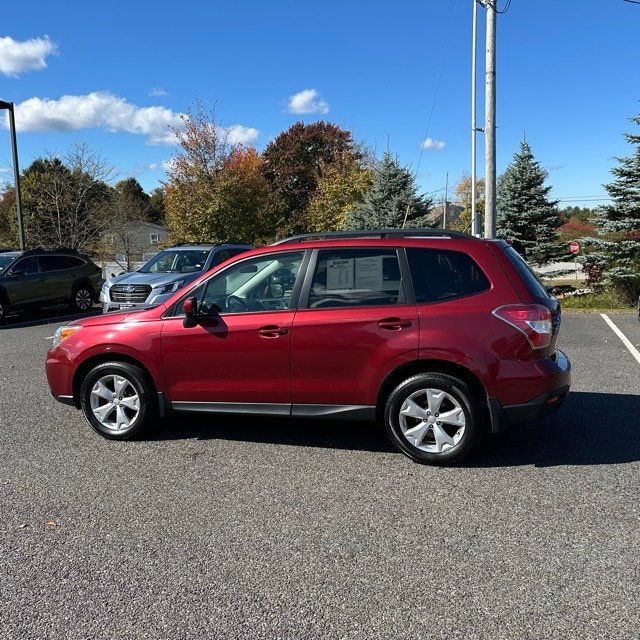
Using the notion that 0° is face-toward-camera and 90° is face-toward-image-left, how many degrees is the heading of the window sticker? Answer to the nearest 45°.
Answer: approximately 0°

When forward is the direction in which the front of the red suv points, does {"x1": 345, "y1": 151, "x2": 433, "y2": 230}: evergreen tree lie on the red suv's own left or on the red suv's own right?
on the red suv's own right

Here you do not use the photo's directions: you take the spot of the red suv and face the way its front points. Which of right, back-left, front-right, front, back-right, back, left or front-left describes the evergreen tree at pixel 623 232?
back-right

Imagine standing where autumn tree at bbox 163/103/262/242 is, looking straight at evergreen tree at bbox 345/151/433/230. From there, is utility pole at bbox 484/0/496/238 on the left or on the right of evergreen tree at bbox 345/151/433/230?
right

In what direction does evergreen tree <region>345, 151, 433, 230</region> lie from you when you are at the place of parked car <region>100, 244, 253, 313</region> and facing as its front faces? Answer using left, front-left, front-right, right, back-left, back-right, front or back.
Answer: back

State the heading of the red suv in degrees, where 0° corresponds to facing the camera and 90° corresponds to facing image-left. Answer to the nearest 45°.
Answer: approximately 90°

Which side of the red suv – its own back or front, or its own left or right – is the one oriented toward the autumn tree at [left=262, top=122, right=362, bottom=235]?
right

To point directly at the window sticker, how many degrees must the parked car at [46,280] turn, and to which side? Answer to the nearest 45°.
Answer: approximately 45° to its left

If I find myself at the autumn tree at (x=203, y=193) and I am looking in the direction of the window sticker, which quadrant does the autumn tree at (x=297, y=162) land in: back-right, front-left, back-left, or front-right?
back-left

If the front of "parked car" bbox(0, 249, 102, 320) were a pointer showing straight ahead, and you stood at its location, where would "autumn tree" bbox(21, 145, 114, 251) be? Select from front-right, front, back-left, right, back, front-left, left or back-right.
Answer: back-right
